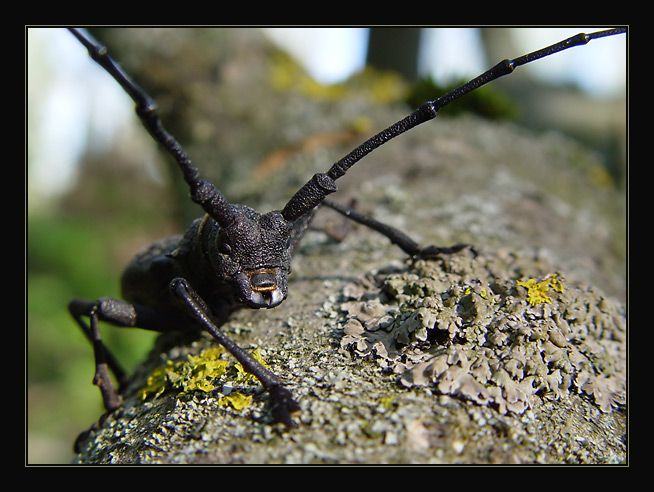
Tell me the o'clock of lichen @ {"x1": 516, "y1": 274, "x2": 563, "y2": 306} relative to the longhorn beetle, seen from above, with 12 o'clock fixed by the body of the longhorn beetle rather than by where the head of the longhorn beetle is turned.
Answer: The lichen is roughly at 10 o'clock from the longhorn beetle.

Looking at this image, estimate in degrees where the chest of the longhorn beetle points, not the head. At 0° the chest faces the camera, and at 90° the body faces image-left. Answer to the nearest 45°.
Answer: approximately 315°
